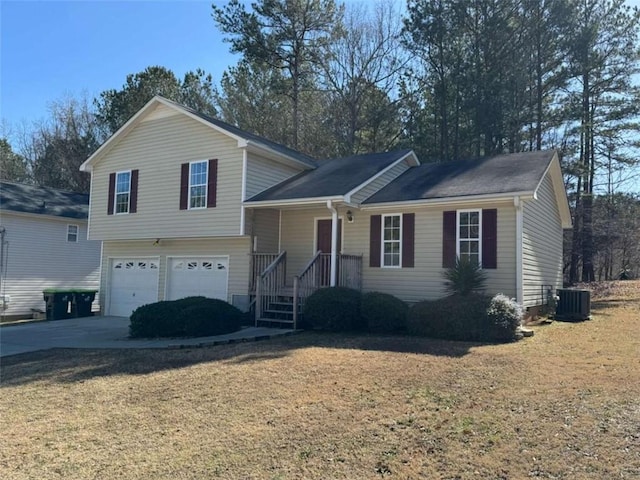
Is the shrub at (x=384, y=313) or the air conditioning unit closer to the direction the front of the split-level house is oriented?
the shrub

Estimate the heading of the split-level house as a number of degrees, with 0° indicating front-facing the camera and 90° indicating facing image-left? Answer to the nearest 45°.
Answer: approximately 45°

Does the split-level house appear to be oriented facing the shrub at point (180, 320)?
yes

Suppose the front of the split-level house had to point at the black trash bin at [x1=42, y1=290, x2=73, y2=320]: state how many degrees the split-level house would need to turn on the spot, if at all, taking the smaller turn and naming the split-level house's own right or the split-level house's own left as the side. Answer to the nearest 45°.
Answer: approximately 45° to the split-level house's own right

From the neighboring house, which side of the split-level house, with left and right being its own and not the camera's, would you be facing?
right

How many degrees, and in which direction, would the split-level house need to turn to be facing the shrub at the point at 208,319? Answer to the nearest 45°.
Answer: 0° — it already faces it

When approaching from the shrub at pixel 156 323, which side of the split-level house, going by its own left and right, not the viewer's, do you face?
front
